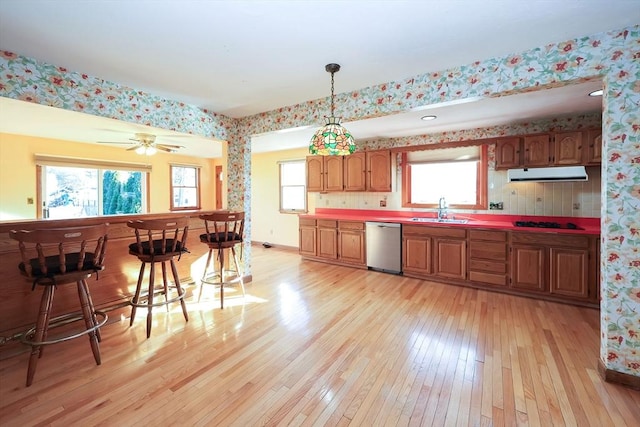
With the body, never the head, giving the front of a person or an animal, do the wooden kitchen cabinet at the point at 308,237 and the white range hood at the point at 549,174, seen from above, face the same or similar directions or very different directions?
same or similar directions

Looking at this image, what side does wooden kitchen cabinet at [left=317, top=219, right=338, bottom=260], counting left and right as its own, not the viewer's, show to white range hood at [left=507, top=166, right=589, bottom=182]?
left

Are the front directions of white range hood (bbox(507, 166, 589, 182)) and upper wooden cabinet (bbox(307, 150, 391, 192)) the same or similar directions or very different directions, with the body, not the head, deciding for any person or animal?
same or similar directions

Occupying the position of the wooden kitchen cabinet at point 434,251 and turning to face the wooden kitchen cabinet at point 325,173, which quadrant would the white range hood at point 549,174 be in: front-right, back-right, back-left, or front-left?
back-right

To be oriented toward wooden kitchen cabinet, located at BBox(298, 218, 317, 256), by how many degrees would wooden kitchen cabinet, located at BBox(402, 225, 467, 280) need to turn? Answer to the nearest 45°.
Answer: approximately 45° to its right

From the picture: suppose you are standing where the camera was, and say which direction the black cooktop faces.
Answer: facing the viewer

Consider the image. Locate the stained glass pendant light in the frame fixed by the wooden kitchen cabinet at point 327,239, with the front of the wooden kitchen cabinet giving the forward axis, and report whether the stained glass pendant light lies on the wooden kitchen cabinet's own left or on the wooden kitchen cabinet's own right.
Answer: on the wooden kitchen cabinet's own left

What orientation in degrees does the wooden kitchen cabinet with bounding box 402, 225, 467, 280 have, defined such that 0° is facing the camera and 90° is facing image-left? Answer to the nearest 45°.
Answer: approximately 45°

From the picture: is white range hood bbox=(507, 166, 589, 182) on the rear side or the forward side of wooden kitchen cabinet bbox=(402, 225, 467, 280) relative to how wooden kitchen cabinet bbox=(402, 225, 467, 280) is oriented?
on the rear side

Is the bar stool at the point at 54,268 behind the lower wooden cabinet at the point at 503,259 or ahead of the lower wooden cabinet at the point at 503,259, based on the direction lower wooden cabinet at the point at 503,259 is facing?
ahead

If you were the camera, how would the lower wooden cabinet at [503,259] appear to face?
facing the viewer and to the left of the viewer

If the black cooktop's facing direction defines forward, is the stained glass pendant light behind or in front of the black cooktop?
in front

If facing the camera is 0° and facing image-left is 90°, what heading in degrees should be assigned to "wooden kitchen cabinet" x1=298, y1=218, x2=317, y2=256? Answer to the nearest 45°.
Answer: approximately 45°

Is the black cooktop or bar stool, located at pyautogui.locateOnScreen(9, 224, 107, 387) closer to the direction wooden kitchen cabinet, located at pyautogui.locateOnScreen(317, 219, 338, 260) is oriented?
the bar stool

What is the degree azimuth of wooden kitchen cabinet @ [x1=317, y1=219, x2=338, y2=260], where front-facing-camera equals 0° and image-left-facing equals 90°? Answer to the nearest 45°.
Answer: approximately 45°
